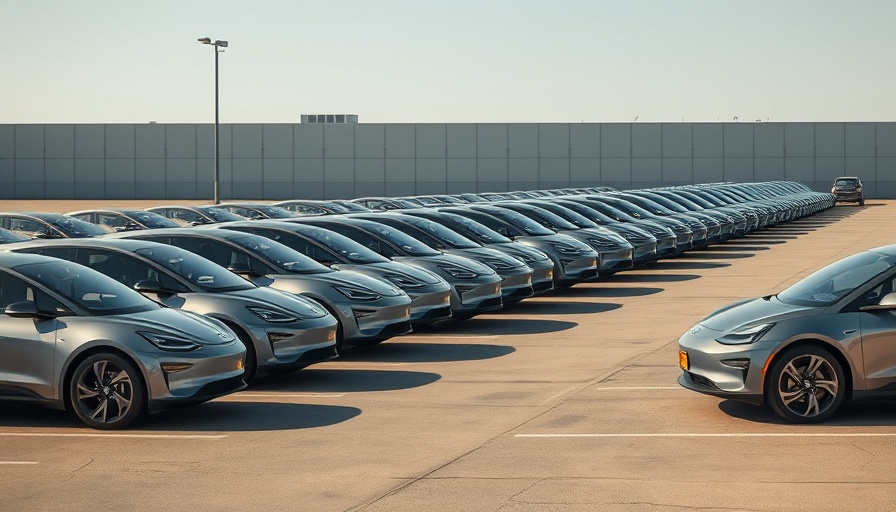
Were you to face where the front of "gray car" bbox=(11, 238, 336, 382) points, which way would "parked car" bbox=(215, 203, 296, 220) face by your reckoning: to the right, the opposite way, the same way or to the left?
the same way

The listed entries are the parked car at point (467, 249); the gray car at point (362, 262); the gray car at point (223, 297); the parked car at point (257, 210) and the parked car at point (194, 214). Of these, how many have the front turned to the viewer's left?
0

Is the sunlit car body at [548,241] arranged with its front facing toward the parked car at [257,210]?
no

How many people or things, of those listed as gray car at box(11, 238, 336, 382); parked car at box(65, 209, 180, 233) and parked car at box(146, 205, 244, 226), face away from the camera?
0

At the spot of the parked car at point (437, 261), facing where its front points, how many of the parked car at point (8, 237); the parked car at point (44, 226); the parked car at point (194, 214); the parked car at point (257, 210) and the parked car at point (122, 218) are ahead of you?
0

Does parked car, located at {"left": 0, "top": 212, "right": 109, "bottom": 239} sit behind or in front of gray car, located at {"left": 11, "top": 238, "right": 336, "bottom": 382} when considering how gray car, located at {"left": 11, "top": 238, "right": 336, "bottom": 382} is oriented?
behind

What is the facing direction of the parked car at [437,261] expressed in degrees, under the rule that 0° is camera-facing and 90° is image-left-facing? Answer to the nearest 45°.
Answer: approximately 315°

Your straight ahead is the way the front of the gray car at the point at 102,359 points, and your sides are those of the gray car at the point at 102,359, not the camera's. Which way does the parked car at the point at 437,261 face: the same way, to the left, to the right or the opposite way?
the same way

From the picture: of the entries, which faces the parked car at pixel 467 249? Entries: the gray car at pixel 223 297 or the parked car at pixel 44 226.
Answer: the parked car at pixel 44 226

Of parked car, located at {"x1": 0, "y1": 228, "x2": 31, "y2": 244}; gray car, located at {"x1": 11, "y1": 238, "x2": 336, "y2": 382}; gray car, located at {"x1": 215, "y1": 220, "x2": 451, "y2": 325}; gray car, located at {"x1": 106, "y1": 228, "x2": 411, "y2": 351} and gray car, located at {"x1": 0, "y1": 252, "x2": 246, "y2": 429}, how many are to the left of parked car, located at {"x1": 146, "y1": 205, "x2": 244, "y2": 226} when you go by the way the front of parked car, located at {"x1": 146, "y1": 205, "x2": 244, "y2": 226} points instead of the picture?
0

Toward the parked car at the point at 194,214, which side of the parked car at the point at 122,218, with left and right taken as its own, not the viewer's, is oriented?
left

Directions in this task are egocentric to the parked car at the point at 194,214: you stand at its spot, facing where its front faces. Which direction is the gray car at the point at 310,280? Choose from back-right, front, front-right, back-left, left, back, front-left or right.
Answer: front-right

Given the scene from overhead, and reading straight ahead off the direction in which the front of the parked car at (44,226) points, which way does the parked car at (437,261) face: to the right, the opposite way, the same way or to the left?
the same way

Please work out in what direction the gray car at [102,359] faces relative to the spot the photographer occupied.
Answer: facing the viewer and to the right of the viewer

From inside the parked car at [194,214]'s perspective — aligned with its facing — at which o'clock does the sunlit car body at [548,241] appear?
The sunlit car body is roughly at 12 o'clock from the parked car.

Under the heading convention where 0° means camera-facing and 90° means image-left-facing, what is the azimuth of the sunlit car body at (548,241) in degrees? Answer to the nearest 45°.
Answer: approximately 315°

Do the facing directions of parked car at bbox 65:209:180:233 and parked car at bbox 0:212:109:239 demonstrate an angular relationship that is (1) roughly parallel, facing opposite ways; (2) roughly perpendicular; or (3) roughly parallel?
roughly parallel

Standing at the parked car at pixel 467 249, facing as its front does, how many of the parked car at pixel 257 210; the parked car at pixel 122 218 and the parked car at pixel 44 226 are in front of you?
0

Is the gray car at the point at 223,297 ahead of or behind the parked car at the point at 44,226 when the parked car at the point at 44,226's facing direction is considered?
ahead

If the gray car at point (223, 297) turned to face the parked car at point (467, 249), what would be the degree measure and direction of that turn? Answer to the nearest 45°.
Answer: approximately 90° to its left

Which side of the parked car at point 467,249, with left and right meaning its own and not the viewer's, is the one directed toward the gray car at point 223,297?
right

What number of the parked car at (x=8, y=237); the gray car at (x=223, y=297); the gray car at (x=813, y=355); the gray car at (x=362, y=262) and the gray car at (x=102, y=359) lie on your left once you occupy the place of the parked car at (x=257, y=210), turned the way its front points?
0
